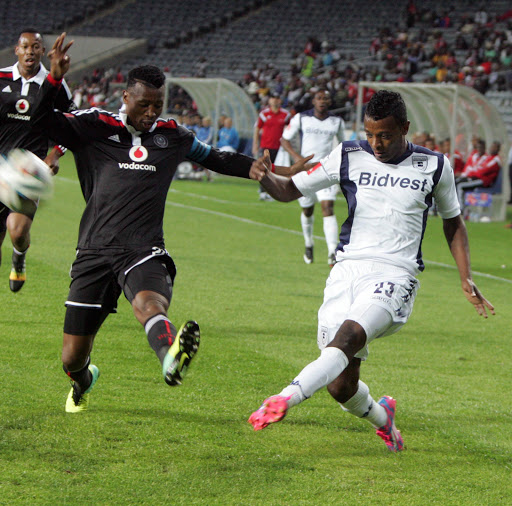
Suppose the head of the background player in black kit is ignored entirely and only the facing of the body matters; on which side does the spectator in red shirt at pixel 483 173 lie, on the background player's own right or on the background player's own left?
on the background player's own left

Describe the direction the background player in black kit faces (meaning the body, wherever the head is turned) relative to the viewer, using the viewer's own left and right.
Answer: facing the viewer

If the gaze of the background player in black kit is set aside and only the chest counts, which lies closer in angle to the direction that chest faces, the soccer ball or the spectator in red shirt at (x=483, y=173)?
the soccer ball

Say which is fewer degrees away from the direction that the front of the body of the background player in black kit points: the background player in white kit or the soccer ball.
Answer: the soccer ball

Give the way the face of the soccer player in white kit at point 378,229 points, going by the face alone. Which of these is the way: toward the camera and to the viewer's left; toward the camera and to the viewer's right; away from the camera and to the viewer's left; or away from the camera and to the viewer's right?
toward the camera and to the viewer's left

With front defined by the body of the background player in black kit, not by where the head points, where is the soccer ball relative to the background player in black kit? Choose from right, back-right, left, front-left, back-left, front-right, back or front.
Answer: front

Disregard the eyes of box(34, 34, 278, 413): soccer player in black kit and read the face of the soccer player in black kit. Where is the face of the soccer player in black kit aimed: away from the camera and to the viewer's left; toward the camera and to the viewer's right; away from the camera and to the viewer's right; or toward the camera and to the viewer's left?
toward the camera and to the viewer's right

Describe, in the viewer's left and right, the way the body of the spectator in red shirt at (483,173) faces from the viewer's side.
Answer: facing to the left of the viewer
